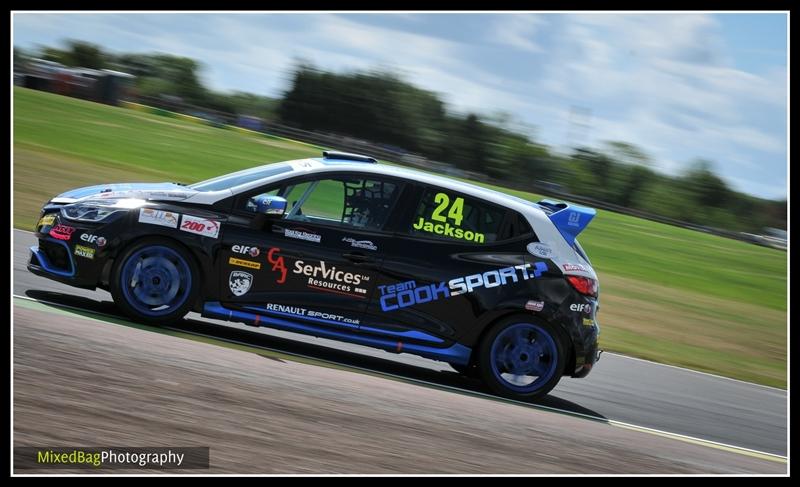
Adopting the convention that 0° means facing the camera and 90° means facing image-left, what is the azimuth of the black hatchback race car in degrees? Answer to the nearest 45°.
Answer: approximately 90°
